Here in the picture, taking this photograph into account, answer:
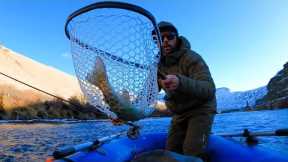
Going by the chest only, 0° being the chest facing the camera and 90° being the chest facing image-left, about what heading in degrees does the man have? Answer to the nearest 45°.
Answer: approximately 45°

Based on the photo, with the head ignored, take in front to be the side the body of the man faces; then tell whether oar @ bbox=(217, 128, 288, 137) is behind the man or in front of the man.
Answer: behind
